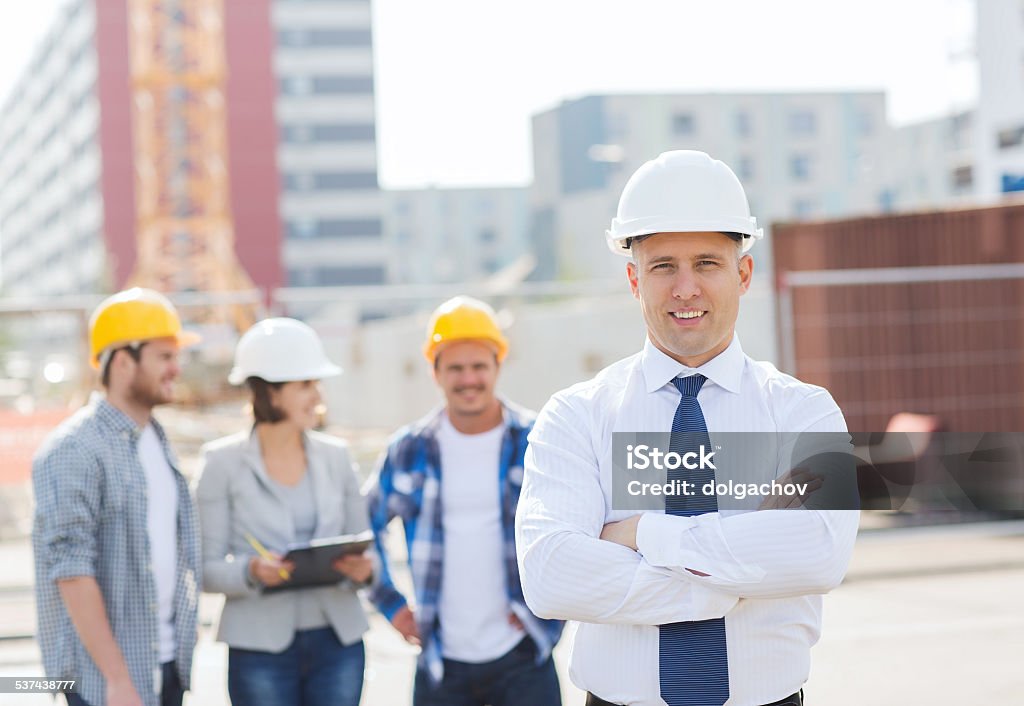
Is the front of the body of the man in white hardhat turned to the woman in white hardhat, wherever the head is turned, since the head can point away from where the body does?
no

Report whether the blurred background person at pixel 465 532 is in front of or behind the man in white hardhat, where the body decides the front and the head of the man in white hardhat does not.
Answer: behind

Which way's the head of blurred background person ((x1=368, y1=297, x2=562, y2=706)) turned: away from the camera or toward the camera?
toward the camera

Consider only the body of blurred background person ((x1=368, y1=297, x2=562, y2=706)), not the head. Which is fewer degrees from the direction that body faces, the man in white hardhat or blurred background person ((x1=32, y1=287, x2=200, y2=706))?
the man in white hardhat

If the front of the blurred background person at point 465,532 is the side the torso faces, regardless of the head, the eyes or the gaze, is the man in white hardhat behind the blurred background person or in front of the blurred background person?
in front

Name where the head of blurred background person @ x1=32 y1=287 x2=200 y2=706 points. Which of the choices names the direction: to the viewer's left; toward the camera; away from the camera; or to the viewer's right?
to the viewer's right

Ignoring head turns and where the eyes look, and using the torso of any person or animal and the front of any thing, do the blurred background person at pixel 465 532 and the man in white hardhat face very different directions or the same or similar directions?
same or similar directions

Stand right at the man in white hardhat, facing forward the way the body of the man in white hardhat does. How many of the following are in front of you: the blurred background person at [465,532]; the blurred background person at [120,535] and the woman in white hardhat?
0

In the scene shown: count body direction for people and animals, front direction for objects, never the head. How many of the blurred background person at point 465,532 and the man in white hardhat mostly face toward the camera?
2

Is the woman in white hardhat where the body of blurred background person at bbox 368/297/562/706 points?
no

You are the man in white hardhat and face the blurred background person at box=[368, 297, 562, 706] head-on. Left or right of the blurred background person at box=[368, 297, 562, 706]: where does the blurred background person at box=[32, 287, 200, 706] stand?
left

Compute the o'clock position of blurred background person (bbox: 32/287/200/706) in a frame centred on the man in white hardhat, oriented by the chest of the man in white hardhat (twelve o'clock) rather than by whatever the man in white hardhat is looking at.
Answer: The blurred background person is roughly at 4 o'clock from the man in white hardhat.

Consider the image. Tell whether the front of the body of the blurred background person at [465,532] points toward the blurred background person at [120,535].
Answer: no

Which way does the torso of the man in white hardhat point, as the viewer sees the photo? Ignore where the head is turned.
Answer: toward the camera
